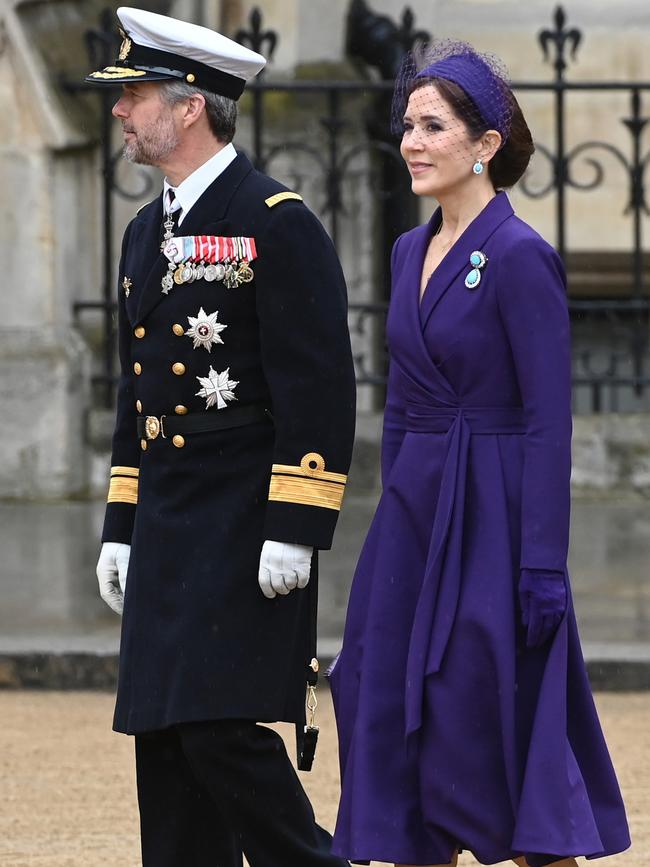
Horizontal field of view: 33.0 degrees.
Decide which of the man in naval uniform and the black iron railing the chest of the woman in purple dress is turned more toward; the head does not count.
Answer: the man in naval uniform

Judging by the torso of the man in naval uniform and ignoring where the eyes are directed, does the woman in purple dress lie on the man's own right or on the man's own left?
on the man's own left

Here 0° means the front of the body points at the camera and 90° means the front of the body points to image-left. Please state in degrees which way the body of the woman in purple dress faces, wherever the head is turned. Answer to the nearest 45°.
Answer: approximately 45°

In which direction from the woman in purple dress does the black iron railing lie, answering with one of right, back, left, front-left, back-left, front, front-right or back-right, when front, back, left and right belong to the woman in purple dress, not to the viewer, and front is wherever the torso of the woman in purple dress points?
back-right

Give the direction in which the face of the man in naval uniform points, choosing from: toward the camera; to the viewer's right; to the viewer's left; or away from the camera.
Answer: to the viewer's left

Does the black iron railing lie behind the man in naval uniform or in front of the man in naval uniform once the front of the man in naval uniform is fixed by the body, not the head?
behind
